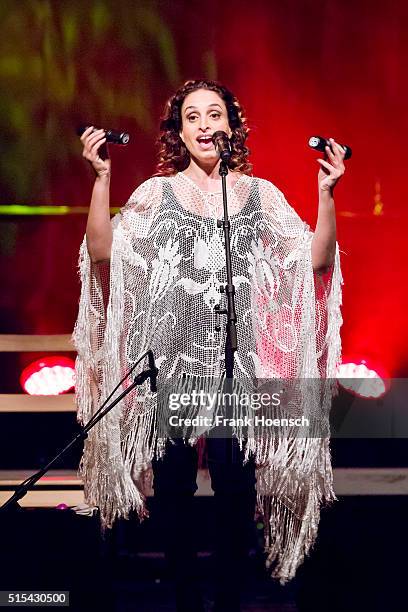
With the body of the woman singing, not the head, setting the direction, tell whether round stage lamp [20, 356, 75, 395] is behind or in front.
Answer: behind

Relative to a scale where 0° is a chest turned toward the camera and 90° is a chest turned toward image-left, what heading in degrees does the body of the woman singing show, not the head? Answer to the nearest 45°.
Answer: approximately 0°

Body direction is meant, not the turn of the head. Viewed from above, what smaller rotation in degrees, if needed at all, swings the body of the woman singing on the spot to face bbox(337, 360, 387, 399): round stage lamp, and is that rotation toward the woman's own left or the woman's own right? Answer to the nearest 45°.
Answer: approximately 135° to the woman's own left
